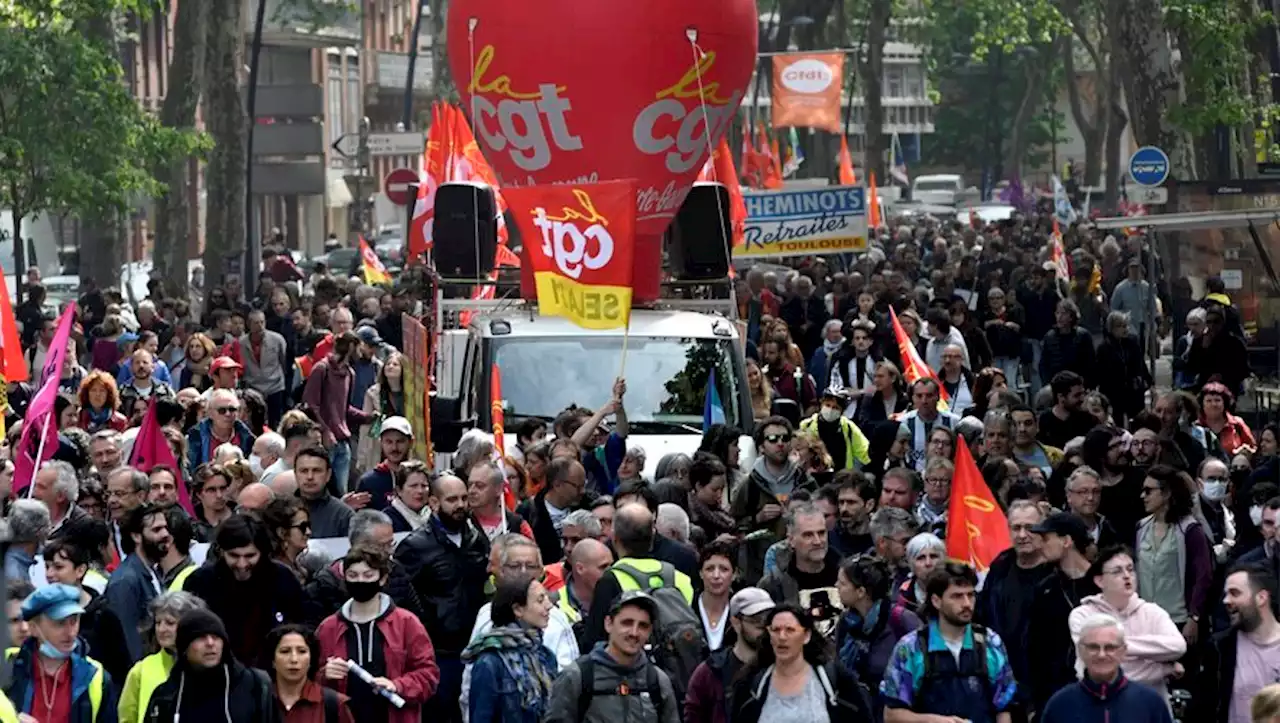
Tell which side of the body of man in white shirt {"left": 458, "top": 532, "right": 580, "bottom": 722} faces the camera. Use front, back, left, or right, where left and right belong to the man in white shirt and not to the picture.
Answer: front

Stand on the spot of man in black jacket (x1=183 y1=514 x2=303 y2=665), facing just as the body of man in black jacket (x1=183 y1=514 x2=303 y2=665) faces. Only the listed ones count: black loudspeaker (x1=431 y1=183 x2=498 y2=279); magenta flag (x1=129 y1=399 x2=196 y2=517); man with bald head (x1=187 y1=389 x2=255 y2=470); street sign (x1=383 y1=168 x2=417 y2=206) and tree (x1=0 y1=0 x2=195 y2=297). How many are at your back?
5

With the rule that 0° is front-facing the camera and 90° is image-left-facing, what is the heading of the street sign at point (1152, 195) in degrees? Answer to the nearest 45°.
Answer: approximately 0°

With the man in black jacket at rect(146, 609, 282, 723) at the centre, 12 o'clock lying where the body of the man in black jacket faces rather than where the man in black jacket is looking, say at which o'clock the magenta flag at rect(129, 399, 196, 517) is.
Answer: The magenta flag is roughly at 6 o'clock from the man in black jacket.

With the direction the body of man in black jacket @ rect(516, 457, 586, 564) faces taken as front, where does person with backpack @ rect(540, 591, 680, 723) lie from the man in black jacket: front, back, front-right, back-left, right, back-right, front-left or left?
front-right

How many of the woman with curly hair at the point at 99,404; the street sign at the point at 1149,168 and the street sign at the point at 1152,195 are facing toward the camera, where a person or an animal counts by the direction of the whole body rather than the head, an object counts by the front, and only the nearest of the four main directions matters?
3

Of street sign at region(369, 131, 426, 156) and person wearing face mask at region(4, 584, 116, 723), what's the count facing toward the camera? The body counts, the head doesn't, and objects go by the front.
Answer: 2

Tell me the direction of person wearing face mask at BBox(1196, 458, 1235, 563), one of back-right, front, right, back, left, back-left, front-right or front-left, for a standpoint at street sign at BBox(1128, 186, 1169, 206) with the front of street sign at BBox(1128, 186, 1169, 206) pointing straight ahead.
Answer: front

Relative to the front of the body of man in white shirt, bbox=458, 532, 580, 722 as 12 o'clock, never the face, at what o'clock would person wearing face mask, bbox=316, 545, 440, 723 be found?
The person wearing face mask is roughly at 3 o'clock from the man in white shirt.

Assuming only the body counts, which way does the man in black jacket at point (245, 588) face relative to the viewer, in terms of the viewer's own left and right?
facing the viewer

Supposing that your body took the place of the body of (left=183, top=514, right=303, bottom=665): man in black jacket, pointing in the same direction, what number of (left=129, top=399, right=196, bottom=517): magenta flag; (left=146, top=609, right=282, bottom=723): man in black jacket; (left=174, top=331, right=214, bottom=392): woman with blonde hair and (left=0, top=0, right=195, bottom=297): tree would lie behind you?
3

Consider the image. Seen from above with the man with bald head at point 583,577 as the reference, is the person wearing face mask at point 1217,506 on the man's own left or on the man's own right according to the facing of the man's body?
on the man's own left
